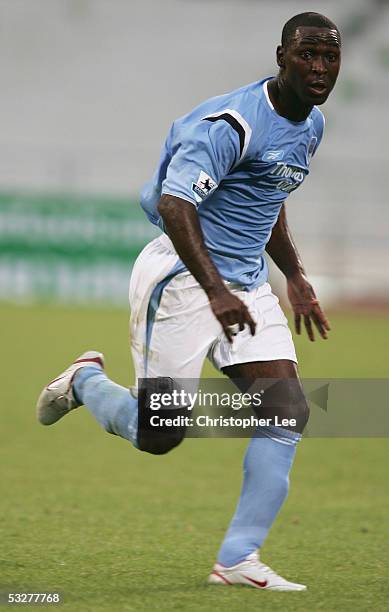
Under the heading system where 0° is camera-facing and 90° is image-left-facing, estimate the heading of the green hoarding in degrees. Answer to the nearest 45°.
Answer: approximately 0°

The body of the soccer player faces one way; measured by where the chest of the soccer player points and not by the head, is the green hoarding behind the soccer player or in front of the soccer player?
behind

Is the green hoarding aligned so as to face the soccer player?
yes

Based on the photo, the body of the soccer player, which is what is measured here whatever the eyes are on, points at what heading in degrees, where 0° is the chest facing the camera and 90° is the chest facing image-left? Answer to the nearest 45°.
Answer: approximately 315°

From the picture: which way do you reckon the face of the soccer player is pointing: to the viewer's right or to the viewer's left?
to the viewer's right
